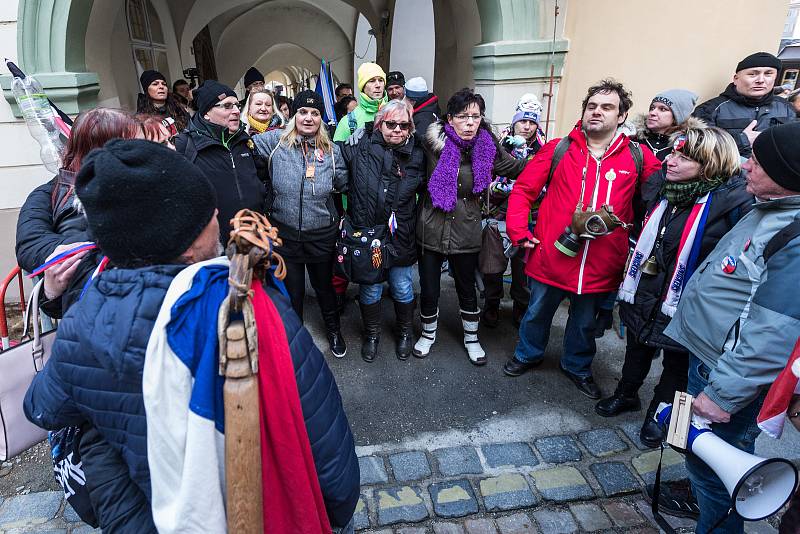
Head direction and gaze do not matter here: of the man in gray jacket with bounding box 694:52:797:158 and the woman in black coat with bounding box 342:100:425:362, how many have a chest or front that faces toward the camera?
2

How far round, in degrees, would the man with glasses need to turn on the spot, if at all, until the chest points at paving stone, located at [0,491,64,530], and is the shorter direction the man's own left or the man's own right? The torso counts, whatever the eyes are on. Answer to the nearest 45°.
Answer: approximately 90° to the man's own right

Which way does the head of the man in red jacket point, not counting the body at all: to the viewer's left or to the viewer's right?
to the viewer's left

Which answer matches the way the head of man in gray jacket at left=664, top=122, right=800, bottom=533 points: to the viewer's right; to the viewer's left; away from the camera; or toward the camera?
to the viewer's left

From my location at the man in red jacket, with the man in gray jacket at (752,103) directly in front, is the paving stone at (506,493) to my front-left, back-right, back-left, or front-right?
back-right

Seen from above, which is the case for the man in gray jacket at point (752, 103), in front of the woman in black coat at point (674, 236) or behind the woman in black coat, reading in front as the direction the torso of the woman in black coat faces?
behind

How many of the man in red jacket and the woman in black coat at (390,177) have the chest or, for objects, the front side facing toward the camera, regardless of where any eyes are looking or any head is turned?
2

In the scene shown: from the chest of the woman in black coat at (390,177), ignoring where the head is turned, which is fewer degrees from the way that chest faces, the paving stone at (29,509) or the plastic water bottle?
the paving stone

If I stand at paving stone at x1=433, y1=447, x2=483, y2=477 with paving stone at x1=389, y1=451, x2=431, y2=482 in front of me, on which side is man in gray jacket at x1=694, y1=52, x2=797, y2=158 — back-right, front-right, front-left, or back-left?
back-right

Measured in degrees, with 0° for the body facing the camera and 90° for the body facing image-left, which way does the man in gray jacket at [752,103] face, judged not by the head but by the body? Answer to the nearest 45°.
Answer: approximately 0°

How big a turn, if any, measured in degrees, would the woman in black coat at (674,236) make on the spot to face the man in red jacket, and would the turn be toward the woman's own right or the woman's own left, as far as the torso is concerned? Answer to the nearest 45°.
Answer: approximately 90° to the woman's own right
